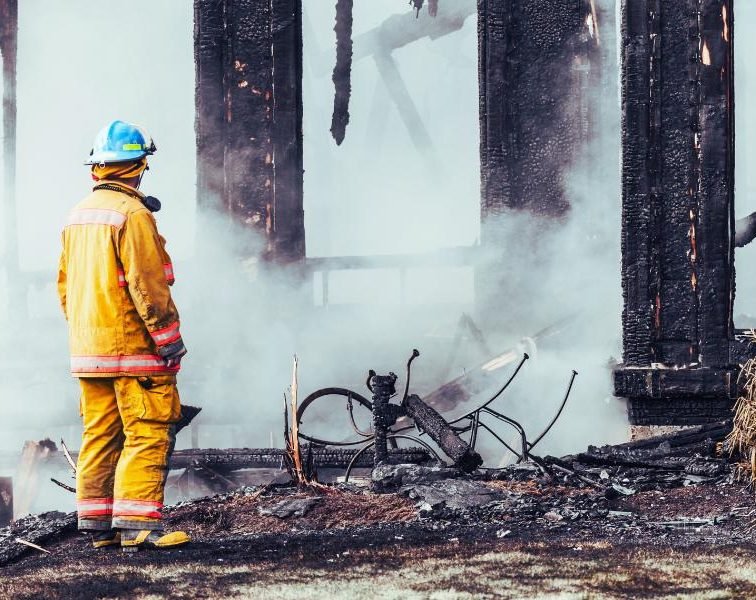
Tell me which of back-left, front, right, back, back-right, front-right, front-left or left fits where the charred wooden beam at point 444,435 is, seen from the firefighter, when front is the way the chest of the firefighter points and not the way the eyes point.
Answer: front

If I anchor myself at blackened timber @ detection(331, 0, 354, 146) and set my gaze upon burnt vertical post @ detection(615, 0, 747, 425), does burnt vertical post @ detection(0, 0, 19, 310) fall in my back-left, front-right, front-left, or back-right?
back-right

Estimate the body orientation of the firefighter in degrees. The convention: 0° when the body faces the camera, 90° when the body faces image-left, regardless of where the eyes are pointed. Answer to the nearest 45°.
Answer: approximately 225°

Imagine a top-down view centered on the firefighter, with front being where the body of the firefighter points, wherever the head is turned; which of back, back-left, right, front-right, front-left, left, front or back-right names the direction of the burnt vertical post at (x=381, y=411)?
front

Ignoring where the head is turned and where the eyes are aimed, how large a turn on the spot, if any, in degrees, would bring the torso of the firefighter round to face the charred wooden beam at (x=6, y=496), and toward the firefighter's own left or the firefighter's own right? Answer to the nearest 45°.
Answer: approximately 45° to the firefighter's own left

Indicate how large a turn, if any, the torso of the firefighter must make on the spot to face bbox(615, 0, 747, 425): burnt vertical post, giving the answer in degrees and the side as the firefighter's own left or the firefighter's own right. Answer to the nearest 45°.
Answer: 0° — they already face it

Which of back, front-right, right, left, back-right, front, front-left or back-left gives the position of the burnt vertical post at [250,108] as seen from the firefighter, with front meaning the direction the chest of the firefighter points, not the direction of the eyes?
front-left

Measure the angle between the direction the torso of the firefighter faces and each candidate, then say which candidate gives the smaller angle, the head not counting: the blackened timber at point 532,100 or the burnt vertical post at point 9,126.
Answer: the blackened timber

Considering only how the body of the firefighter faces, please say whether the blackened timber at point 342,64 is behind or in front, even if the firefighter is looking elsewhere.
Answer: in front
